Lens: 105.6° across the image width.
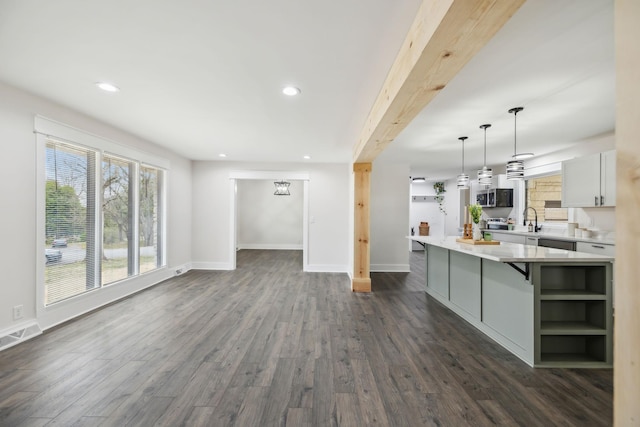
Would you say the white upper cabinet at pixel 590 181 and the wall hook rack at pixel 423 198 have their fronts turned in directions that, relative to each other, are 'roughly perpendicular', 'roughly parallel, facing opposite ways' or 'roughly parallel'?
roughly perpendicular

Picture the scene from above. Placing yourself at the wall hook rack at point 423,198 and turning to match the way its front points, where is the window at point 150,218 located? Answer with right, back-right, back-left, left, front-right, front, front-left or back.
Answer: front-right

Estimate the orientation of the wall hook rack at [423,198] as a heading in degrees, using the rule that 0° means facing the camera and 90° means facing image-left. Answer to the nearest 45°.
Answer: approximately 0°

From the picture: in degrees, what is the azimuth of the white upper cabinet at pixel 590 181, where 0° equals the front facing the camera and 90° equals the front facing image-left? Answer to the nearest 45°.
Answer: approximately 45°

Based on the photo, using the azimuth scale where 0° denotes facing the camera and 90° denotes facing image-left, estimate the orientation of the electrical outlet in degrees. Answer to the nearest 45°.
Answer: approximately 315°

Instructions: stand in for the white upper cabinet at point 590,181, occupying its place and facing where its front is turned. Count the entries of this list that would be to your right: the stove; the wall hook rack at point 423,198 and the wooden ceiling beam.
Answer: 2

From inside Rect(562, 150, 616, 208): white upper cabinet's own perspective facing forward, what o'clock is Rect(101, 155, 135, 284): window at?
The window is roughly at 12 o'clock from the white upper cabinet.

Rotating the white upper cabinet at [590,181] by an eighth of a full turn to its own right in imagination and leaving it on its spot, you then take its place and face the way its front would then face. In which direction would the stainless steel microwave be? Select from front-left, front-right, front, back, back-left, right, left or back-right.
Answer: front-right
